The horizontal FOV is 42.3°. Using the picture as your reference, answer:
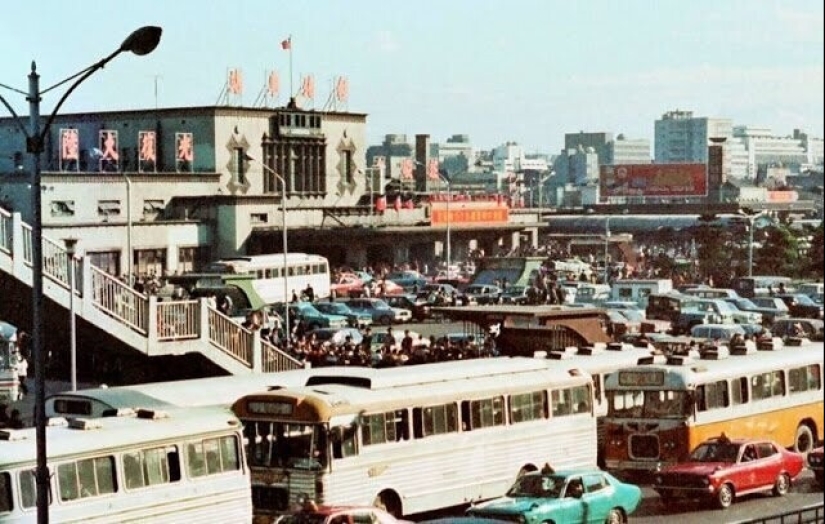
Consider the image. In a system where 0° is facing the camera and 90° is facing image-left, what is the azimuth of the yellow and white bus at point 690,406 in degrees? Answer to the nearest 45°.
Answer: approximately 45°

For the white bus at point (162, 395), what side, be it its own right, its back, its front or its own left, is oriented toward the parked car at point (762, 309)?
back

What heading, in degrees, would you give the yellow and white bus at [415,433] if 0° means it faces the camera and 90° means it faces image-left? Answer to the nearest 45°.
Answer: approximately 45°

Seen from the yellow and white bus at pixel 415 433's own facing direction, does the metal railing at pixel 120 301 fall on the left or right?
on its right

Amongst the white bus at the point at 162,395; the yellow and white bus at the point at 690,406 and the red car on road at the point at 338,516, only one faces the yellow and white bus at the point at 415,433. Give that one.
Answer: the yellow and white bus at the point at 690,406

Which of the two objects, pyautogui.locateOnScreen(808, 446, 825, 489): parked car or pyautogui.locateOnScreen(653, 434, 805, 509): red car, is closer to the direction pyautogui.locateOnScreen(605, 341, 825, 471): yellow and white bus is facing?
the red car

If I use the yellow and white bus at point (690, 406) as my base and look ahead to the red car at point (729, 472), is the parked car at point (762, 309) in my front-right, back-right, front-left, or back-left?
back-left
